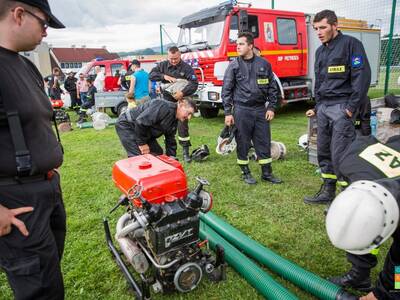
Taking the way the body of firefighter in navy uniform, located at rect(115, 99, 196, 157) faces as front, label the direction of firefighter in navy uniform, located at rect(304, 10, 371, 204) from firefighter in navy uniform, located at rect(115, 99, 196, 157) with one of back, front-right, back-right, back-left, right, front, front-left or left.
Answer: front

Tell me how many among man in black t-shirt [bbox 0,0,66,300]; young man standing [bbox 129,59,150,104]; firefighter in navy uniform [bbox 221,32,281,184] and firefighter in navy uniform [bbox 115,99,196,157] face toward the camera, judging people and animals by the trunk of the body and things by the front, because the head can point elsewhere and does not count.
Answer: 1

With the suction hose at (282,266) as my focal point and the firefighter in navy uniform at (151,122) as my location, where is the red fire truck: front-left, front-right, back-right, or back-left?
back-left

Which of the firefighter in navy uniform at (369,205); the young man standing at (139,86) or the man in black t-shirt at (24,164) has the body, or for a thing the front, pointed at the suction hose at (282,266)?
the man in black t-shirt

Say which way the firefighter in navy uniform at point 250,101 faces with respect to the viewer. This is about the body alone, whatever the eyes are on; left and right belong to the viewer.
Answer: facing the viewer

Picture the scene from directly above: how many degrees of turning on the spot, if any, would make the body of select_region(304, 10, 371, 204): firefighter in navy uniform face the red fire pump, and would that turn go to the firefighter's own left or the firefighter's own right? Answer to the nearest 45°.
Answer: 0° — they already face it

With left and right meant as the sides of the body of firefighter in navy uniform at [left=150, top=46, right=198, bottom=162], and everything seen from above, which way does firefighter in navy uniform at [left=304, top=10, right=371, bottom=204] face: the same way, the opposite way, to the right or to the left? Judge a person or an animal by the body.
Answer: to the right

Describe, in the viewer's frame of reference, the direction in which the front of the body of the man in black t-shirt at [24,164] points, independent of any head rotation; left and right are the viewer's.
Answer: facing to the right of the viewer

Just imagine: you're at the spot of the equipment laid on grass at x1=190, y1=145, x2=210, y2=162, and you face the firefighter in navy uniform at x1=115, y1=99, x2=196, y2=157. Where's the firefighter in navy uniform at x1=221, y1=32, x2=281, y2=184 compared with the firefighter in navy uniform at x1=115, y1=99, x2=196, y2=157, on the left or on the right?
left

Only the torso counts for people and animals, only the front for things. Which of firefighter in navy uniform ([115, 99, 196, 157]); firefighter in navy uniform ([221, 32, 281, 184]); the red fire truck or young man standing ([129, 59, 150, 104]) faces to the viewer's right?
firefighter in navy uniform ([115, 99, 196, 157])

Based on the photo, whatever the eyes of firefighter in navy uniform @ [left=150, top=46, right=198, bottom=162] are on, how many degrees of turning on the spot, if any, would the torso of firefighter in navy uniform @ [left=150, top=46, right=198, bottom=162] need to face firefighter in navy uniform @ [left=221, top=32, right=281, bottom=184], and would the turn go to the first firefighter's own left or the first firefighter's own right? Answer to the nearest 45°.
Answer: approximately 45° to the first firefighter's own left

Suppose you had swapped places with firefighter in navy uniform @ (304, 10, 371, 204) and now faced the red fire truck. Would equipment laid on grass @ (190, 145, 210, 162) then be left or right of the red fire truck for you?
left

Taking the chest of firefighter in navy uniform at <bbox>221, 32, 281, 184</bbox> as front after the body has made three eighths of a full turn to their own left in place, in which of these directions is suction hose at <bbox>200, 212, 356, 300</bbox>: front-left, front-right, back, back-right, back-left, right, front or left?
back-right

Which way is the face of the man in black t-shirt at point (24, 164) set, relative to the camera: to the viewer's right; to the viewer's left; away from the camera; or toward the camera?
to the viewer's right

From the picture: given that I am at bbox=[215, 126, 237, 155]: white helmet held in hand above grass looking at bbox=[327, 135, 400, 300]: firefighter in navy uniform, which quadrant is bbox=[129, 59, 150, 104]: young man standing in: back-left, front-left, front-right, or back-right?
back-right

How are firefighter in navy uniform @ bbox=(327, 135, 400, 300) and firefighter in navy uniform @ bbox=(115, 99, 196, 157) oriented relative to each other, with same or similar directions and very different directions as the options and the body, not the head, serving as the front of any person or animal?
very different directions

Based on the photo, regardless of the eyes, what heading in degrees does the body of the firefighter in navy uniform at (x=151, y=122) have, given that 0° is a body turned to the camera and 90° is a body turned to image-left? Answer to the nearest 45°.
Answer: approximately 270°

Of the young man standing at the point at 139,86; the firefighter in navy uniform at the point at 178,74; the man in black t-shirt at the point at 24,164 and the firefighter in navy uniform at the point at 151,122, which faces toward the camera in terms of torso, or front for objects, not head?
the firefighter in navy uniform at the point at 178,74
